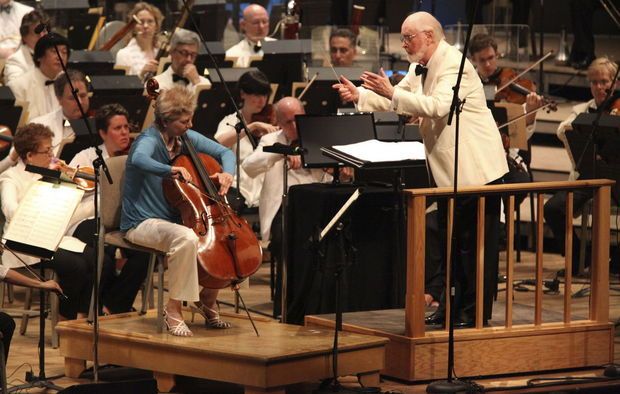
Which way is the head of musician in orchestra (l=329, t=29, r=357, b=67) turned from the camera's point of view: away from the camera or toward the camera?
toward the camera

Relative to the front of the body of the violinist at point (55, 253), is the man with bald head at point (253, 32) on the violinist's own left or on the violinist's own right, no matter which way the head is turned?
on the violinist's own left

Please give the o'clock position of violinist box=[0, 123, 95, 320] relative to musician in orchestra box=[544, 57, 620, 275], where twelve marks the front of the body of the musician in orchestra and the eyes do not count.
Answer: The violinist is roughly at 12 o'clock from the musician in orchestra.

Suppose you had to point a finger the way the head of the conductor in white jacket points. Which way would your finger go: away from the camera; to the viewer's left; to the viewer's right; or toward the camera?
to the viewer's left

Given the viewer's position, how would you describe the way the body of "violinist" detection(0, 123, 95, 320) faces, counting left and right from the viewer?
facing to the right of the viewer

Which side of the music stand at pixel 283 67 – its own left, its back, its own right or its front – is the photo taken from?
back

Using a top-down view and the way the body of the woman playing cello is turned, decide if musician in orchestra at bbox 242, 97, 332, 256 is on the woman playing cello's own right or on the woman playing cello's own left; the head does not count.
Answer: on the woman playing cello's own left

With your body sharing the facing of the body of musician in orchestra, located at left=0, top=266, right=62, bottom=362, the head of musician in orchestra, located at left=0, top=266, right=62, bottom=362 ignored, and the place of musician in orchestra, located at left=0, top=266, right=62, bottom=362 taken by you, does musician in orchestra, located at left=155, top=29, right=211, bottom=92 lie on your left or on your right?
on your left

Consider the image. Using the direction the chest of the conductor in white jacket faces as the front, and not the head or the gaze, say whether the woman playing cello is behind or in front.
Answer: in front

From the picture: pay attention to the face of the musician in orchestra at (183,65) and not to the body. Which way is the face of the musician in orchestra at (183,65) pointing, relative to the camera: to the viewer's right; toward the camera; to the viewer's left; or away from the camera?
toward the camera

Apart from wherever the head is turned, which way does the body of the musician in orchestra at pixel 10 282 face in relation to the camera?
to the viewer's right

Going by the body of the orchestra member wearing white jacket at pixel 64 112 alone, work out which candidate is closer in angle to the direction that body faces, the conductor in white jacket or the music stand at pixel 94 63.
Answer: the conductor in white jacket

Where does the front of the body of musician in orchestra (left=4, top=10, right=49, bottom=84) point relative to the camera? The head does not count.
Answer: to the viewer's right

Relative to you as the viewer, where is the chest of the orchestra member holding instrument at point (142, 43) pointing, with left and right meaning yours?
facing the viewer and to the right of the viewer

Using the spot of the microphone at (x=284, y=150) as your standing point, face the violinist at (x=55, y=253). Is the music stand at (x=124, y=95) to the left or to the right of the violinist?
right
